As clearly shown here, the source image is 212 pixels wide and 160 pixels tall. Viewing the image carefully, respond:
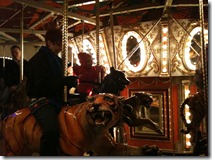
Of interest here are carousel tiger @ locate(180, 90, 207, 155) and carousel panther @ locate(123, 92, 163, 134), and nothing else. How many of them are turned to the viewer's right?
2

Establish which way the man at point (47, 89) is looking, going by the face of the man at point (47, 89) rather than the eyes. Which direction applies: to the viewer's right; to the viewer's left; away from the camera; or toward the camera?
to the viewer's right

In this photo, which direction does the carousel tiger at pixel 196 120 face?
to the viewer's right

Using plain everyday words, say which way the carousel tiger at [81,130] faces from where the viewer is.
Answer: facing to the right of the viewer

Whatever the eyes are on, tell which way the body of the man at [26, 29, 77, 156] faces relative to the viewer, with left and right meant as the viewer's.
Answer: facing to the right of the viewer

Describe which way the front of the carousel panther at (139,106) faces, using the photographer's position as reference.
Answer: facing to the right of the viewer
